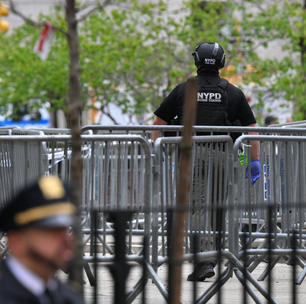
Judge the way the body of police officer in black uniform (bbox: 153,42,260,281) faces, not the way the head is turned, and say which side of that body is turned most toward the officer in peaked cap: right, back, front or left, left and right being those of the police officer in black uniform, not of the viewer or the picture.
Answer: back

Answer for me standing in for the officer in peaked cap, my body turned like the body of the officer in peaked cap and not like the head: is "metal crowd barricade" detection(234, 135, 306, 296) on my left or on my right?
on my left

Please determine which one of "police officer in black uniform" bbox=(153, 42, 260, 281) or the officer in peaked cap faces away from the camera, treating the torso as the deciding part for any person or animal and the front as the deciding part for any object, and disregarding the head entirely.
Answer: the police officer in black uniform

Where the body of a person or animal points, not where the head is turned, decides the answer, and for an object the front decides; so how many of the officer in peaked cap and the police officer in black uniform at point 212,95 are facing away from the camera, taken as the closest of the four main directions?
1

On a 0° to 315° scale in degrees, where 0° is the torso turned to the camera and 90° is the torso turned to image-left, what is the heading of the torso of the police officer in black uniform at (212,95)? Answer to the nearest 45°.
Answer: approximately 180°

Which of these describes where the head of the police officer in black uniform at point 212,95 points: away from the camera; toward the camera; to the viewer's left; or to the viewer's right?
away from the camera

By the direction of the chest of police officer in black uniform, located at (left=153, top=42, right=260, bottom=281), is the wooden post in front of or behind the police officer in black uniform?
behind

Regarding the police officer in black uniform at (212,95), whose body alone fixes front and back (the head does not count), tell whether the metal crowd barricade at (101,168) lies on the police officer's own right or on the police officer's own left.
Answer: on the police officer's own left
